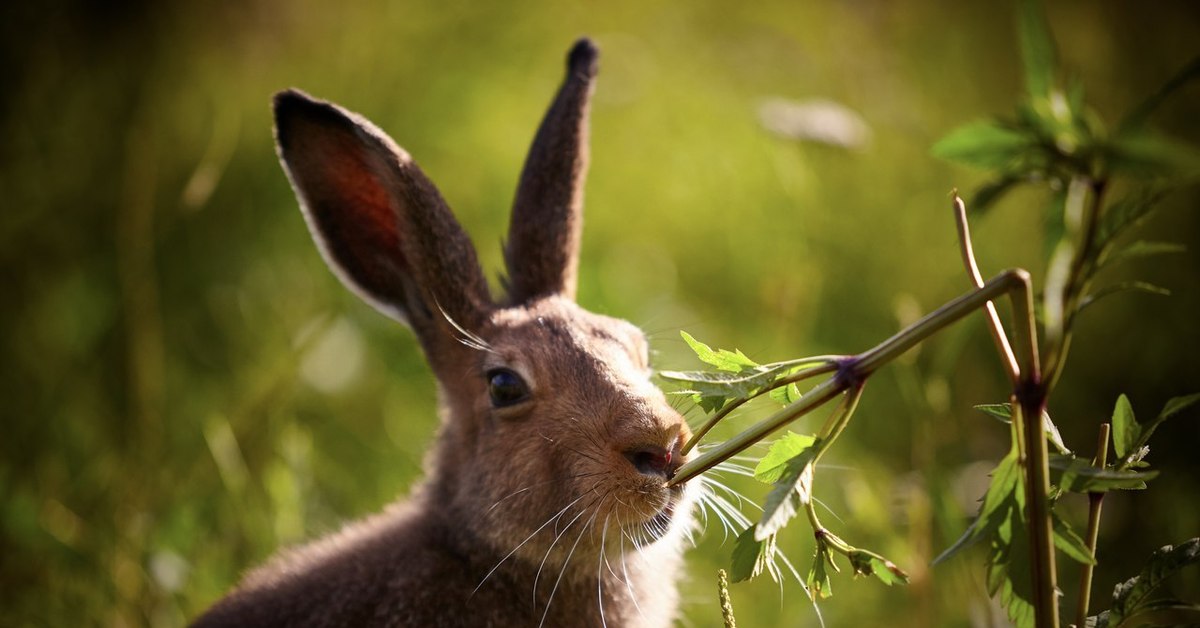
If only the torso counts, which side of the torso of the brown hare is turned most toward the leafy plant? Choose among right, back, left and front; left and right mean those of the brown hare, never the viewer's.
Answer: front

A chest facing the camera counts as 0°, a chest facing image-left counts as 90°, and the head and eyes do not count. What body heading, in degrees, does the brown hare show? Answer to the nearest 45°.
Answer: approximately 315°
